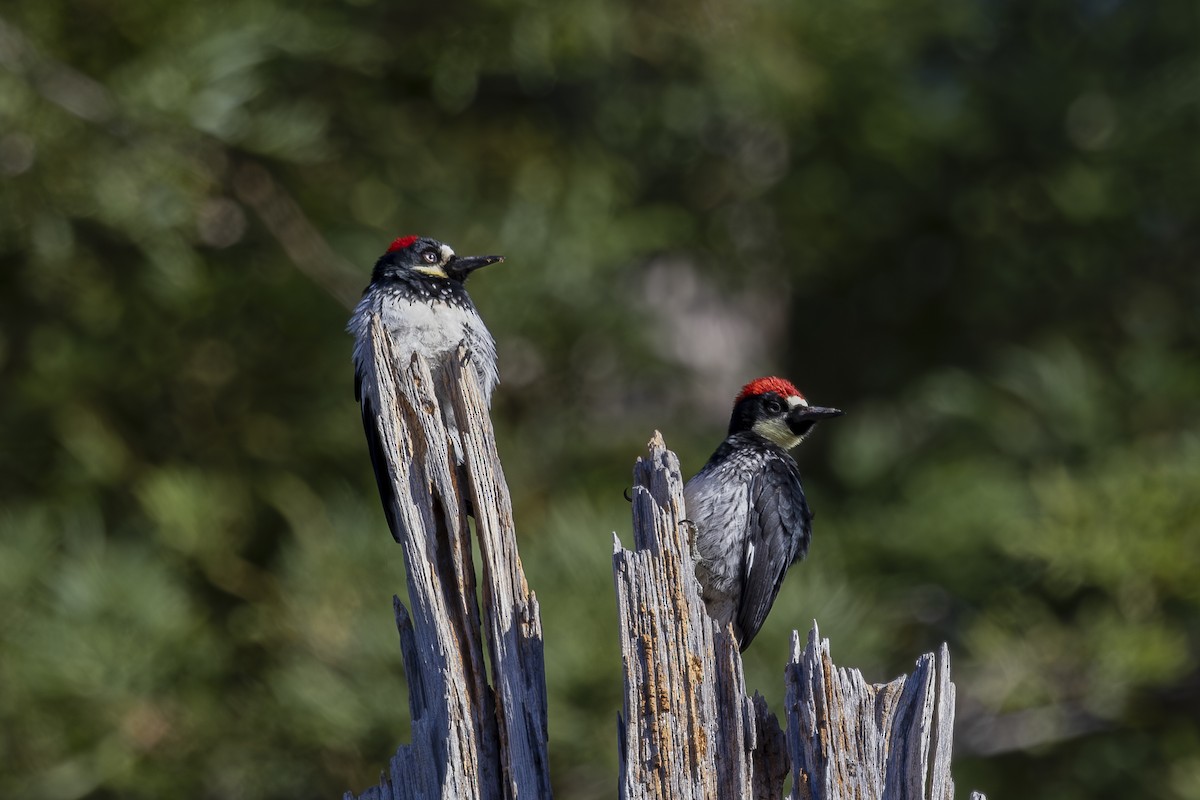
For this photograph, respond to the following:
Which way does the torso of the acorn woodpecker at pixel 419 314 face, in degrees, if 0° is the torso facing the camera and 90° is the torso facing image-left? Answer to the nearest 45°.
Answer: approximately 315°

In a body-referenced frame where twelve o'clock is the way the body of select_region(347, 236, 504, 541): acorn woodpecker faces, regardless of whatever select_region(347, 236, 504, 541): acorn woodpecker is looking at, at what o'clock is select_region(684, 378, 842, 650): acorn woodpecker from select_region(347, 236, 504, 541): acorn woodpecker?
select_region(684, 378, 842, 650): acorn woodpecker is roughly at 10 o'clock from select_region(347, 236, 504, 541): acorn woodpecker.
